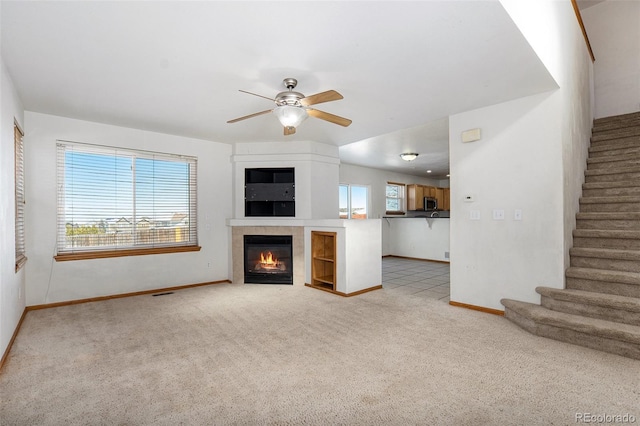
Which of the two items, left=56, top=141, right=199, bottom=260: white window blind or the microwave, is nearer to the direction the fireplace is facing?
the white window blind

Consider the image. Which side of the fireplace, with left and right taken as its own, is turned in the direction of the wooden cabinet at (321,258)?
left

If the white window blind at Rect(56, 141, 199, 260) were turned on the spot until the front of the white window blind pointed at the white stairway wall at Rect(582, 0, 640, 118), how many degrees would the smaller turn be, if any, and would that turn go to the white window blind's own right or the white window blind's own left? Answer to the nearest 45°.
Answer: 0° — it already faces it

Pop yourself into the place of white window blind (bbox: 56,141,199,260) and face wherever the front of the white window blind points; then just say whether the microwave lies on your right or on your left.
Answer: on your left

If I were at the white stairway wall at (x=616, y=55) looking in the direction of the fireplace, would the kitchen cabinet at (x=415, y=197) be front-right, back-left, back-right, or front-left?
front-right

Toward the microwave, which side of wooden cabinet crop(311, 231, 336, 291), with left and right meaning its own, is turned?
back

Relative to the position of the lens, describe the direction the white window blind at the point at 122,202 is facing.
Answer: facing the viewer and to the right of the viewer

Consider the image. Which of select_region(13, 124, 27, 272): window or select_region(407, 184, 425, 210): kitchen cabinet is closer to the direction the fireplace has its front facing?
the window

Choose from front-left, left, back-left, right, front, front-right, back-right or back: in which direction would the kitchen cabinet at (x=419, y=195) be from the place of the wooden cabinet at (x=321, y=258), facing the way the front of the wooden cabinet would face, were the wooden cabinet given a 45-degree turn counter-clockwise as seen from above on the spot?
back-left

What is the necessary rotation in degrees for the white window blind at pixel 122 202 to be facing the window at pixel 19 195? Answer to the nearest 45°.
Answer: approximately 90° to its right

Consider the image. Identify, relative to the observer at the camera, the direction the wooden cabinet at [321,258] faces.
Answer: facing the viewer and to the left of the viewer

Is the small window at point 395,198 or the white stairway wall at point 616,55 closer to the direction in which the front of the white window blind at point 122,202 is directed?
the white stairway wall

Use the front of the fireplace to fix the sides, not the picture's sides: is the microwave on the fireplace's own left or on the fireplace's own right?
on the fireplace's own left

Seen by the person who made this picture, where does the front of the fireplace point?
facing the viewer

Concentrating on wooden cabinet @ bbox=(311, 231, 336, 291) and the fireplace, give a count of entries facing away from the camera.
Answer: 0

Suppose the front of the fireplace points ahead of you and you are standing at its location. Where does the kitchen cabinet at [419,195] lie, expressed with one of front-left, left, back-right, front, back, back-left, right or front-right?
back-left

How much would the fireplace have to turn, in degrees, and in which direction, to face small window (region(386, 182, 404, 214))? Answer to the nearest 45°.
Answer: approximately 135° to its left

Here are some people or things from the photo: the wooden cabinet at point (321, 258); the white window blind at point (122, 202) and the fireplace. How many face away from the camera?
0
